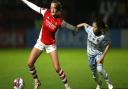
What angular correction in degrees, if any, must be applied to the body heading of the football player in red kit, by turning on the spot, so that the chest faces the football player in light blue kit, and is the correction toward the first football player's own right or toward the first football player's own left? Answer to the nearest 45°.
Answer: approximately 90° to the first football player's own left

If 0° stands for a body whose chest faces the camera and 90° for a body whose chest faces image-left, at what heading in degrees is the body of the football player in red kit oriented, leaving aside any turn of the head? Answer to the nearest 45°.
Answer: approximately 0°

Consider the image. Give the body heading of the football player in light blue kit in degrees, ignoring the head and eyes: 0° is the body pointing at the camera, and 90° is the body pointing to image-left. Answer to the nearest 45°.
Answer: approximately 45°

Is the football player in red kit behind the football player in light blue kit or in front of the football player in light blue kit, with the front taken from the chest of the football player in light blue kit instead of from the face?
in front

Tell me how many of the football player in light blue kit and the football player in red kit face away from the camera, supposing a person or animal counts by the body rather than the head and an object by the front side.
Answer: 0
